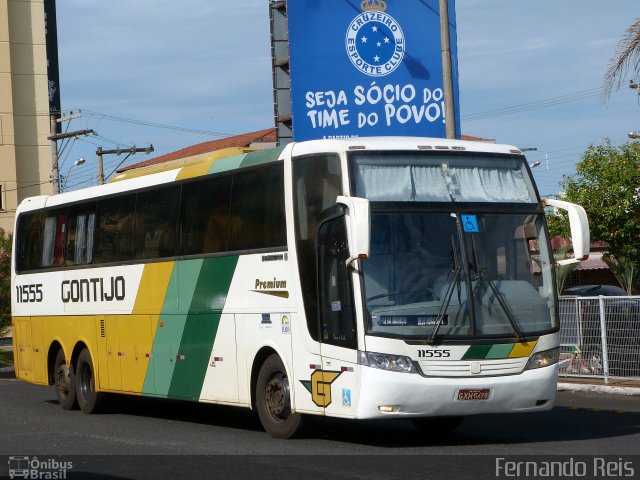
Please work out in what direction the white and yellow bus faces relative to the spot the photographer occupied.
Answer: facing the viewer and to the right of the viewer

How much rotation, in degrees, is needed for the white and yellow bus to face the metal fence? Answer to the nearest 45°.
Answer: approximately 90° to its left

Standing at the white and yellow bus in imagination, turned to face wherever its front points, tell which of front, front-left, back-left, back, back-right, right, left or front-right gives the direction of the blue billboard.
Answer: back-left

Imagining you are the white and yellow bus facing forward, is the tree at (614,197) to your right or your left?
on your left
